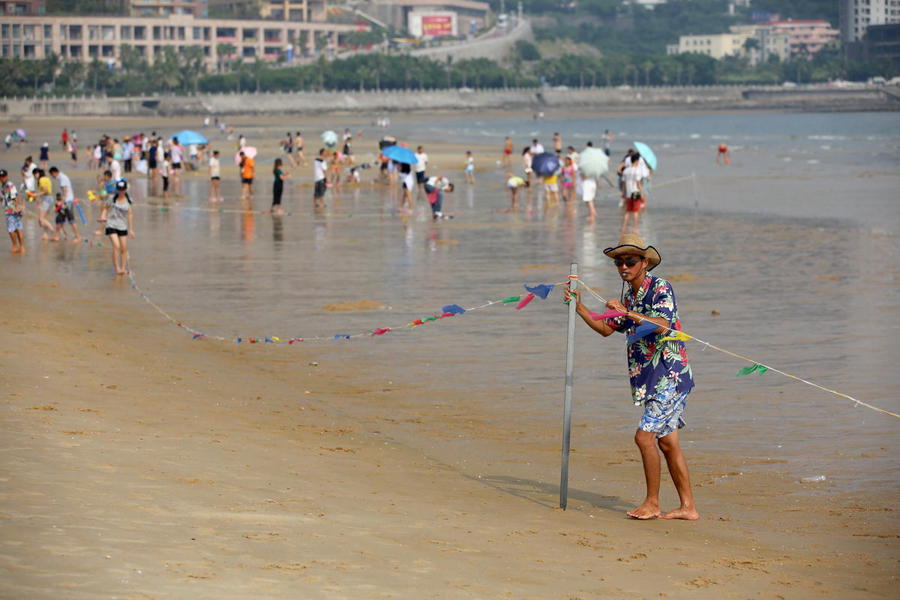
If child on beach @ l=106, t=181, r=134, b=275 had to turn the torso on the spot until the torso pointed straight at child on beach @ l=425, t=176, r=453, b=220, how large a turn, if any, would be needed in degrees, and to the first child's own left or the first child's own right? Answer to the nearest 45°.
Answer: approximately 135° to the first child's own left

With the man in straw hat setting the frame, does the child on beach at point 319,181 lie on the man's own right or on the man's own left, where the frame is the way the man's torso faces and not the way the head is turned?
on the man's own right

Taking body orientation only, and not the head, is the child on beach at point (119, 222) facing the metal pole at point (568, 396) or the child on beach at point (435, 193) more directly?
the metal pole

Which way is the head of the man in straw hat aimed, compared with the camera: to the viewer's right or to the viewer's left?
to the viewer's left

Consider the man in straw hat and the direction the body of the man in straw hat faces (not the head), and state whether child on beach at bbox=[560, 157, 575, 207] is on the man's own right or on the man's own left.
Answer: on the man's own right

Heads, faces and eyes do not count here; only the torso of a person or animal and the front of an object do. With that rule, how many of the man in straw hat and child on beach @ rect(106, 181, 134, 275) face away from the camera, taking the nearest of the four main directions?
0

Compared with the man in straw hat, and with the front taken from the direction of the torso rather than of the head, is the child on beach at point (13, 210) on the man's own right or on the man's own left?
on the man's own right

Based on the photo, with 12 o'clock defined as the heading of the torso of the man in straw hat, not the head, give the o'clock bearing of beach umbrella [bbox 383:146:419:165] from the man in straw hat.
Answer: The beach umbrella is roughly at 4 o'clock from the man in straw hat.

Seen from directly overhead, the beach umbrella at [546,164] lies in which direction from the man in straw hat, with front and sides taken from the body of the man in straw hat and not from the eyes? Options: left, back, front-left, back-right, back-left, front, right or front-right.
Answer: back-right

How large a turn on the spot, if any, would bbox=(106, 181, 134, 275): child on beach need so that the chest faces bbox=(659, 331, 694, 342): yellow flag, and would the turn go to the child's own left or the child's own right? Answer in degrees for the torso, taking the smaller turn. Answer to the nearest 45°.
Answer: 0° — they already face it
